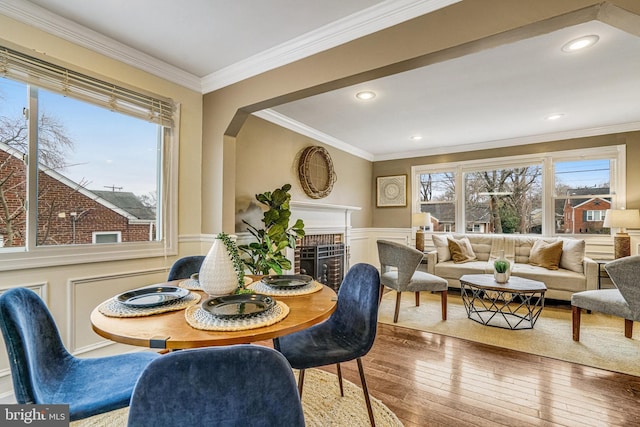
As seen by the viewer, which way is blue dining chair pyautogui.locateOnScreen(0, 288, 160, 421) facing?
to the viewer's right

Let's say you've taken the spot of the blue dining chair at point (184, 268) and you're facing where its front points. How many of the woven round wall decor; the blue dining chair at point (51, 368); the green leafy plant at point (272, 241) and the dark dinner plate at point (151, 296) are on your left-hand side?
2

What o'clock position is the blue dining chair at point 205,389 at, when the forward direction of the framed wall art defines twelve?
The blue dining chair is roughly at 12 o'clock from the framed wall art.

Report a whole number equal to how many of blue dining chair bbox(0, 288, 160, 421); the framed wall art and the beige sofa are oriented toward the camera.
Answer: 2

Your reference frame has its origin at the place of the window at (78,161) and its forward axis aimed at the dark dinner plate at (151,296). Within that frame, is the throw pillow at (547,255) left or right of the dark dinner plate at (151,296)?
left

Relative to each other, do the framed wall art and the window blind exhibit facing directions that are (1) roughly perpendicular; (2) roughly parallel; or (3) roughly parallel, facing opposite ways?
roughly perpendicular

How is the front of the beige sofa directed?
toward the camera

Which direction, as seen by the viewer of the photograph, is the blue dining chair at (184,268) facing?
facing the viewer and to the right of the viewer

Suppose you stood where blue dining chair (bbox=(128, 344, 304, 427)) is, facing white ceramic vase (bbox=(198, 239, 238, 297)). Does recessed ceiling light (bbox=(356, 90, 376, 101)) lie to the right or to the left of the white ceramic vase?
right

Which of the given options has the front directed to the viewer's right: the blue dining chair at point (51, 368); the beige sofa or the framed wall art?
the blue dining chair

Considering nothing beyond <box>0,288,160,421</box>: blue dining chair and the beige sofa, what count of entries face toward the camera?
1

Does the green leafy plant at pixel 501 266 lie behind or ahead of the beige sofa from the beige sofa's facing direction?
ahead

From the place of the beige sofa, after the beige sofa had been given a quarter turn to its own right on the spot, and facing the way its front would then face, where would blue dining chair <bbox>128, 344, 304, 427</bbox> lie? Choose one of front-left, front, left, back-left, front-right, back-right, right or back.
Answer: left
